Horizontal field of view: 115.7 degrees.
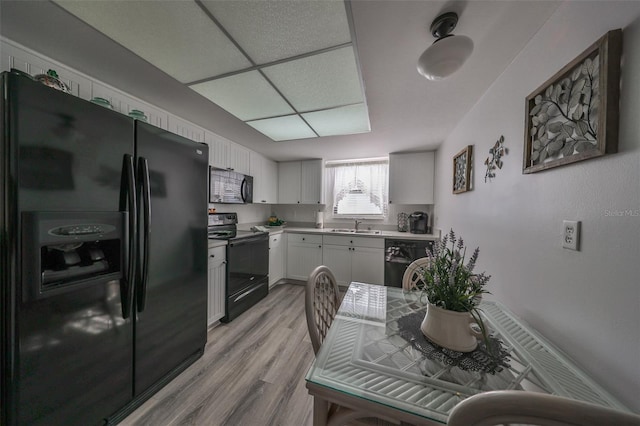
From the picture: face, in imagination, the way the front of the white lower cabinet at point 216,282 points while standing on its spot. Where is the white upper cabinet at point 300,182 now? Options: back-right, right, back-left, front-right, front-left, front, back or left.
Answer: left

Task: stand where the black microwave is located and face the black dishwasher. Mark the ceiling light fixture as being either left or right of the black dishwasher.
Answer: right

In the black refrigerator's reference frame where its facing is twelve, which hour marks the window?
The window is roughly at 10 o'clock from the black refrigerator.

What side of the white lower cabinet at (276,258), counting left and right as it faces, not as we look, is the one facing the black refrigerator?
right

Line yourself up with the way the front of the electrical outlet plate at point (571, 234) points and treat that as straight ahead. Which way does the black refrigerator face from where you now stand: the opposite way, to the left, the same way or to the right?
the opposite way

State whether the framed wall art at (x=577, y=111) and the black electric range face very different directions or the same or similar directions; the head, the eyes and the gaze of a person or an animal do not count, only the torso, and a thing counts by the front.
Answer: very different directions

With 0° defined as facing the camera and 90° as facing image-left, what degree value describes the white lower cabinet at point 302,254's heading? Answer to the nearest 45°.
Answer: approximately 0°

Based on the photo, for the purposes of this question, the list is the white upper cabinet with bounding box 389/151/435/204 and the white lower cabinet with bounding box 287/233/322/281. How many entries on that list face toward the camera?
2

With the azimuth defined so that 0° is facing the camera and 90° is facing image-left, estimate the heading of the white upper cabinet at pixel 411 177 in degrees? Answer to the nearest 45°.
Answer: approximately 0°

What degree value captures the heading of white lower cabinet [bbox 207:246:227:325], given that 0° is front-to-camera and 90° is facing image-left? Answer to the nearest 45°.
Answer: approximately 315°

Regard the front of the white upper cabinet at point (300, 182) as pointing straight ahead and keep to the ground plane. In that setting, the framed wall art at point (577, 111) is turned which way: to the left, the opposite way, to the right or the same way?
to the right

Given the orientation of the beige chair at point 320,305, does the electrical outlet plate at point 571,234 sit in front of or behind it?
in front

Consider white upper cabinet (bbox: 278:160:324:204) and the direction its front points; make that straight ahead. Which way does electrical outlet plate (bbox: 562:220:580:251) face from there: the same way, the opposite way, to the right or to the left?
to the right
